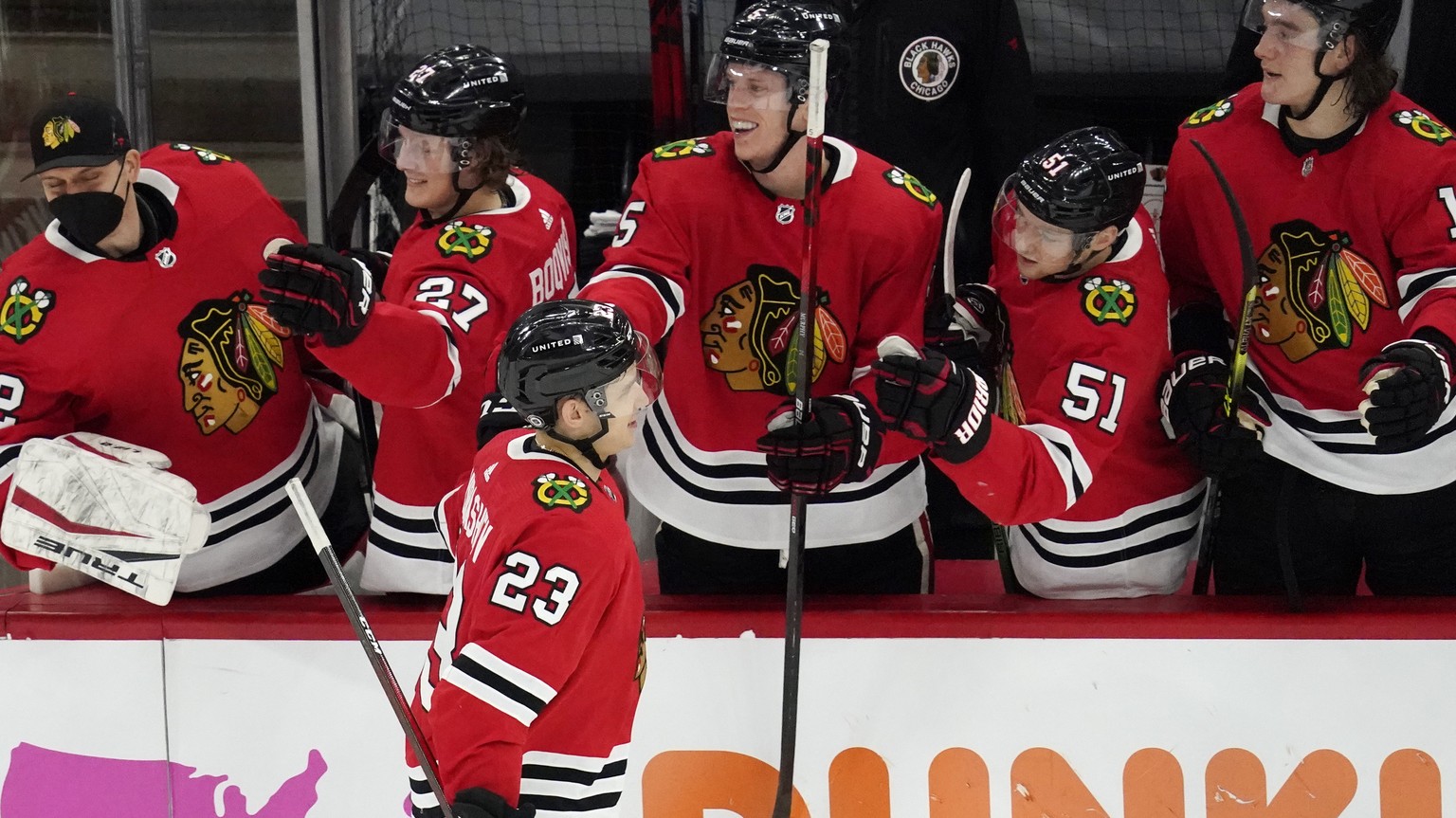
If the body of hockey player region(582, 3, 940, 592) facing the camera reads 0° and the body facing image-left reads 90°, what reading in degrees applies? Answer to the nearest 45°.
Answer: approximately 0°

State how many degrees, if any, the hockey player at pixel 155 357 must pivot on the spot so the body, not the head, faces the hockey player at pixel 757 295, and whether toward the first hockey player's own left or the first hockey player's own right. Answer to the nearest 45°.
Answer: approximately 90° to the first hockey player's own left

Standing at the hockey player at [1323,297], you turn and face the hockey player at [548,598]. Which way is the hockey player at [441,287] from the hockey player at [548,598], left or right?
right

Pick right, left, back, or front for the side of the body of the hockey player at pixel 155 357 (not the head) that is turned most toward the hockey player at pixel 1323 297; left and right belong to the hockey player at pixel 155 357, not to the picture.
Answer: left

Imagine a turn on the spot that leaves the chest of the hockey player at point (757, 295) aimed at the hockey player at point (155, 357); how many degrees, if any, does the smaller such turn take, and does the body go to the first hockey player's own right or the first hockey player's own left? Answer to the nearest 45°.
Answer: approximately 90° to the first hockey player's own right

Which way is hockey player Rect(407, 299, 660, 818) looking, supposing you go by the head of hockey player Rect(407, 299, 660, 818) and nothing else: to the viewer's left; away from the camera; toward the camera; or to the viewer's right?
to the viewer's right
